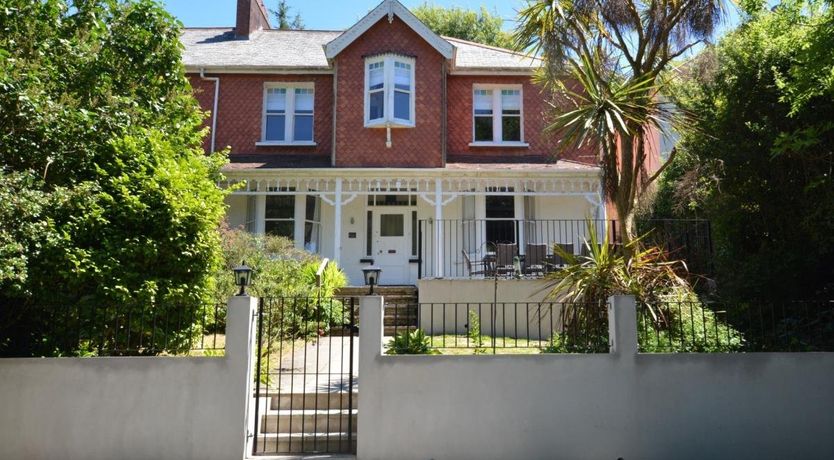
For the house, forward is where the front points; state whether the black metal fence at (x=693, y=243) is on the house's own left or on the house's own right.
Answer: on the house's own left

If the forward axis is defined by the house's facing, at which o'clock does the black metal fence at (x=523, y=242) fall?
The black metal fence is roughly at 10 o'clock from the house.

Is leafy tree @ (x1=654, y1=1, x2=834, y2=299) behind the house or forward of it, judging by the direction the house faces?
forward

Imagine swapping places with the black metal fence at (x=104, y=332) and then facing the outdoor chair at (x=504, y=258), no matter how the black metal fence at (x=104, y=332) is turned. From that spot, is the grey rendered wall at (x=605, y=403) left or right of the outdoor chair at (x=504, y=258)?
right

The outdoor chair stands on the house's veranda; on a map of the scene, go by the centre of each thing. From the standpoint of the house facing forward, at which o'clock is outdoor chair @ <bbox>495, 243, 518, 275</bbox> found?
The outdoor chair is roughly at 11 o'clock from the house.

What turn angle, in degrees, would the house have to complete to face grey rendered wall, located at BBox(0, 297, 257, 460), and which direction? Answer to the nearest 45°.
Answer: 0° — it already faces it

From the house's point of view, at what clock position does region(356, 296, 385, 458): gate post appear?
The gate post is roughly at 12 o'clock from the house.

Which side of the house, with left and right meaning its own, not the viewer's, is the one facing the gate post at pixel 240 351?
front

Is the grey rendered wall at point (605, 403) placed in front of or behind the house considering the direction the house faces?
in front

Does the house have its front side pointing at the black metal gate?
yes

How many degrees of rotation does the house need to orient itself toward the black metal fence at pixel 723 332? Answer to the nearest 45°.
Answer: approximately 45° to its left

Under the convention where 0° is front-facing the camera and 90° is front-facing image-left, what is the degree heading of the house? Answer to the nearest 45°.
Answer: approximately 0°
